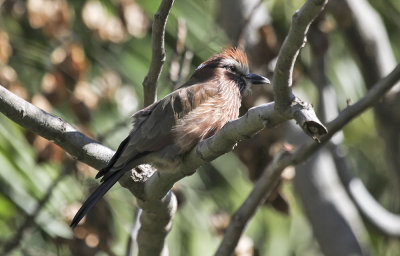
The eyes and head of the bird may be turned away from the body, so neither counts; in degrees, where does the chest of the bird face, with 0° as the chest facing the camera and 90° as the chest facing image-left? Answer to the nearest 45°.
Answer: approximately 270°
